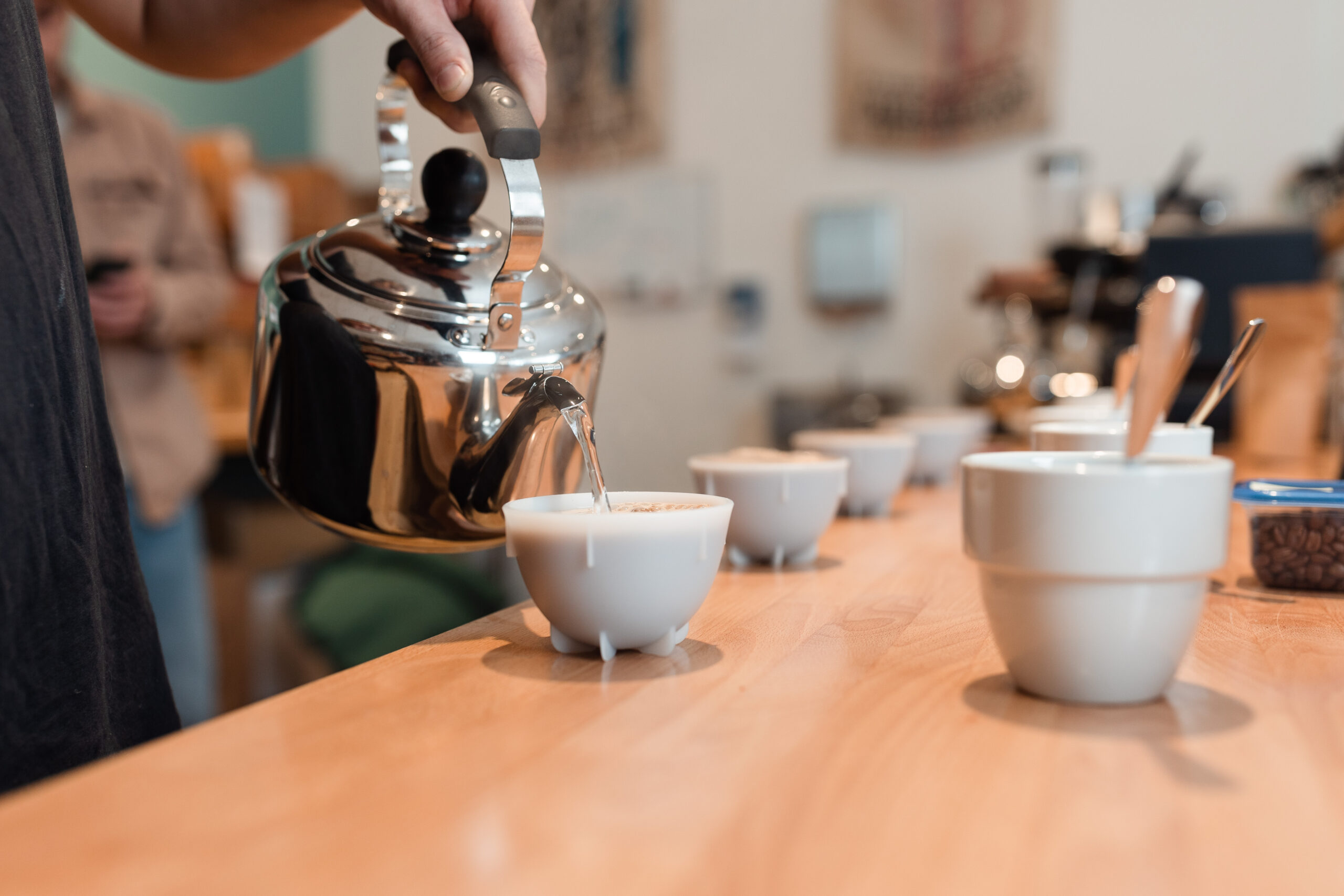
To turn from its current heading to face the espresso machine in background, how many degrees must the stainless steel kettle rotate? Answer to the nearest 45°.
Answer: approximately 90° to its left

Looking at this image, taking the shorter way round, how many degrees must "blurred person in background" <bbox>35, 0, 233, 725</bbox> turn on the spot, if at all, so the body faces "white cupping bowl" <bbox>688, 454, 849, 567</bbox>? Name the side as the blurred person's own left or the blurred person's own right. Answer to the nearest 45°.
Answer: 0° — they already face it

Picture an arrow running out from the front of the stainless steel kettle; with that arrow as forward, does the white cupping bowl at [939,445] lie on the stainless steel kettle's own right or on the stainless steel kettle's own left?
on the stainless steel kettle's own left

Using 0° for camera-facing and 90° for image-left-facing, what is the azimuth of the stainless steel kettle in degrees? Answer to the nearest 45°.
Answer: approximately 315°

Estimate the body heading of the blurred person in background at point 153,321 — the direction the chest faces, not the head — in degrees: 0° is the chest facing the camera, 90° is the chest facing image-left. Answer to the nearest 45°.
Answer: approximately 0°

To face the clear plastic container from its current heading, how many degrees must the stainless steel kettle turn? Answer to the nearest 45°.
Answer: approximately 45° to its left
